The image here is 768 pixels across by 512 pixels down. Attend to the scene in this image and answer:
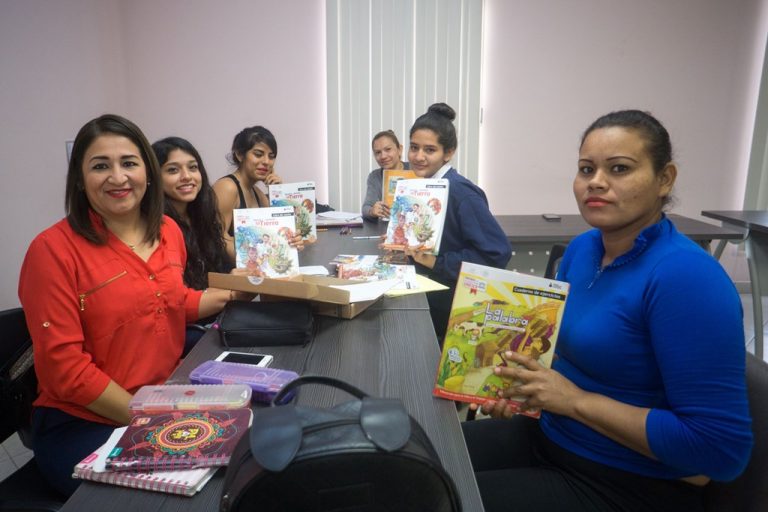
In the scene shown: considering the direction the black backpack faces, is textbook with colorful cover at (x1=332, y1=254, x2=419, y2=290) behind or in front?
behind

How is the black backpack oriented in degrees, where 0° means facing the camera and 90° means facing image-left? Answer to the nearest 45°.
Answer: approximately 0°

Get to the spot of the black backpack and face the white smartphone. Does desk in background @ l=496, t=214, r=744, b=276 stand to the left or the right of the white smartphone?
right

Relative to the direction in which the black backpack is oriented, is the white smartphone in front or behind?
behind

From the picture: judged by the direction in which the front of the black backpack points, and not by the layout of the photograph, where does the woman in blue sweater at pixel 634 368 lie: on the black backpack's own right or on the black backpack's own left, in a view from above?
on the black backpack's own left

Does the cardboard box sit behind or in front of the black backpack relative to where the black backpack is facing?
behind
